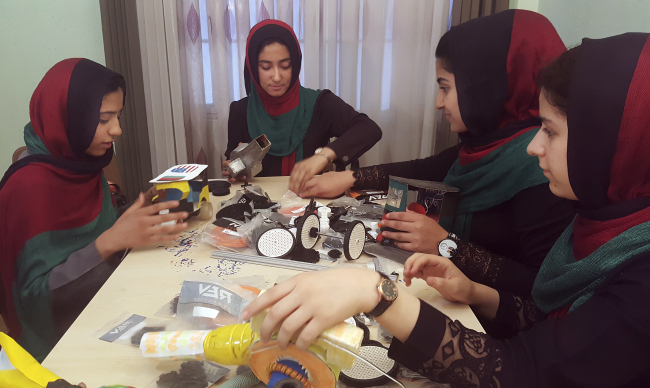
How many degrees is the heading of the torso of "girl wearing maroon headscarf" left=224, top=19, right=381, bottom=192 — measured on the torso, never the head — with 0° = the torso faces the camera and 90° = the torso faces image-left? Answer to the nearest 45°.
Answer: approximately 0°

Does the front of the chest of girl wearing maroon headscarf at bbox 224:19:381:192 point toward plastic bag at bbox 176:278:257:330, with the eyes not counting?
yes

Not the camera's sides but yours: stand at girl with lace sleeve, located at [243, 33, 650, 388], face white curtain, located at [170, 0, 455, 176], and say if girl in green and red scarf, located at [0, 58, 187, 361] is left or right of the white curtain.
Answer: left

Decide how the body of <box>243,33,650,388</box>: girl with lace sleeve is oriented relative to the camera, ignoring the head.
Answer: to the viewer's left

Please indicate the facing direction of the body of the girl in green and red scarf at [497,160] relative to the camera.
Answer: to the viewer's left

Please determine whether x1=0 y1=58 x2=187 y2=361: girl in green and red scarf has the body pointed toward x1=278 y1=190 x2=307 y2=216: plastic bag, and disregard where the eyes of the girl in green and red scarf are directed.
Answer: yes

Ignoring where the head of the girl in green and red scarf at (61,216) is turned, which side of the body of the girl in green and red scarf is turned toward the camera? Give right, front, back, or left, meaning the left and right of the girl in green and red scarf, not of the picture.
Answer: right
